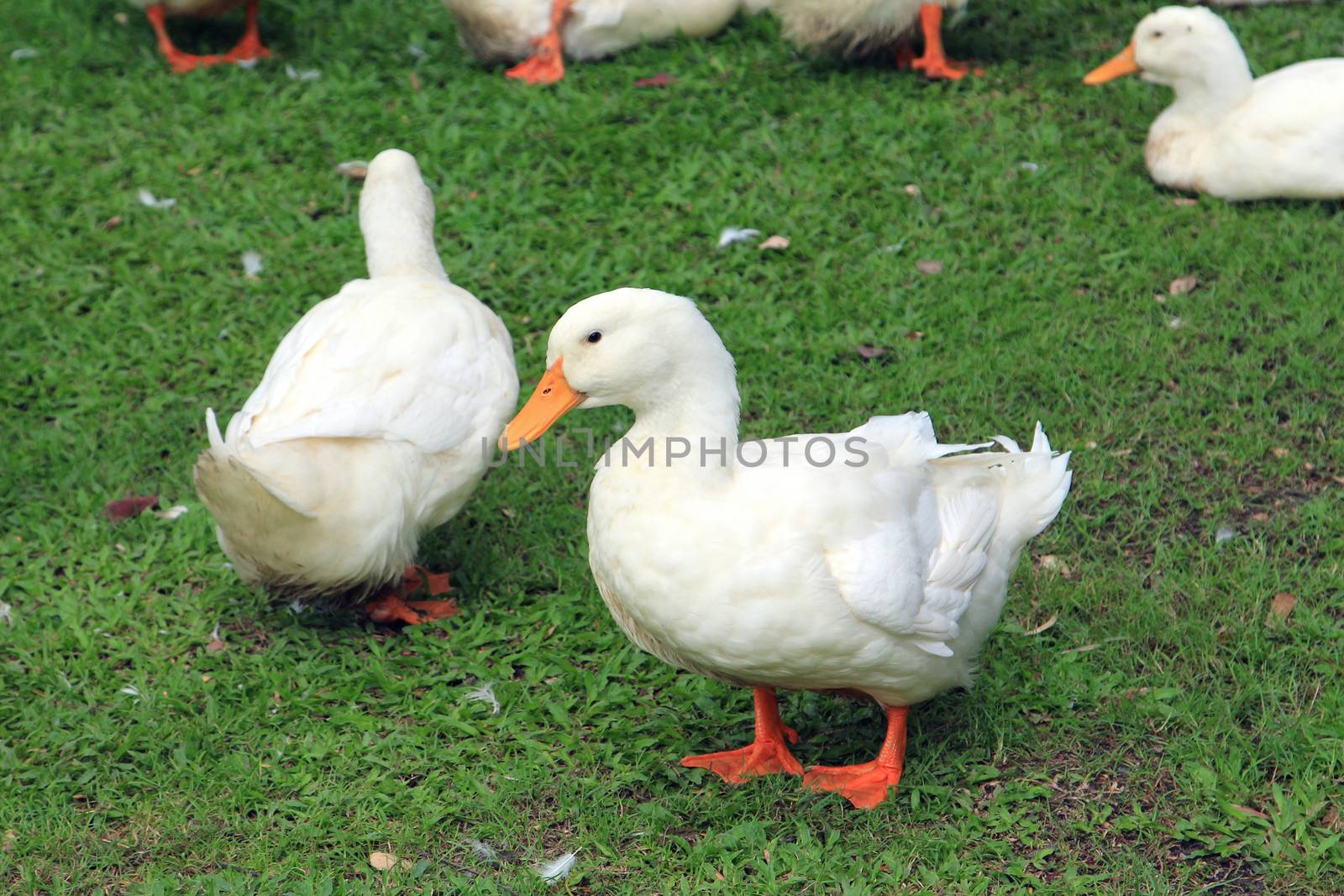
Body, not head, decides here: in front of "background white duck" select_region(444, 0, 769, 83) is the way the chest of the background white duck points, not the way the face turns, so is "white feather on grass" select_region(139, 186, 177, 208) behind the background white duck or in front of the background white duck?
in front

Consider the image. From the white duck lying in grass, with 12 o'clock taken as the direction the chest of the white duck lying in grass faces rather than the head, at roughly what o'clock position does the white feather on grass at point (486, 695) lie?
The white feather on grass is roughly at 10 o'clock from the white duck lying in grass.

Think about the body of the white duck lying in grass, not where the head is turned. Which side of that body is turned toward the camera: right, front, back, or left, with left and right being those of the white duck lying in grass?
left

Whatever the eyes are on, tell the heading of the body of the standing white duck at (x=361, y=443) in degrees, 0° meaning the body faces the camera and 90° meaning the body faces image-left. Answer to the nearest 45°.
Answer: approximately 225°

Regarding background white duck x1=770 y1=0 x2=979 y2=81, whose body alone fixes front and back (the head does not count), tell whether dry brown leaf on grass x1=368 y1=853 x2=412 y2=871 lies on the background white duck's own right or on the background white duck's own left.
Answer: on the background white duck's own right

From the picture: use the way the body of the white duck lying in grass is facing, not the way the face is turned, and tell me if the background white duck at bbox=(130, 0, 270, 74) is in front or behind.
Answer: in front
